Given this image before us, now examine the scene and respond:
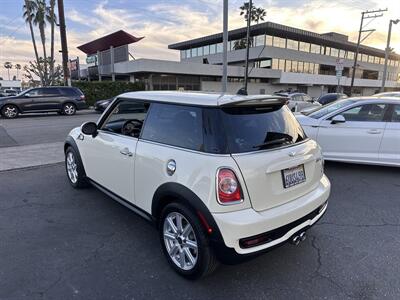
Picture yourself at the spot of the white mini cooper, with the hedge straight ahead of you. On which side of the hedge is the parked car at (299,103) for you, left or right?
right

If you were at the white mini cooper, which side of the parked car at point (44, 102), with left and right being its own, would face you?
left

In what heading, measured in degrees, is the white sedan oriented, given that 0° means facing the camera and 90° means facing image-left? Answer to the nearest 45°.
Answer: approximately 90°

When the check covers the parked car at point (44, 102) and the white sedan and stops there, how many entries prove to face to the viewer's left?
2

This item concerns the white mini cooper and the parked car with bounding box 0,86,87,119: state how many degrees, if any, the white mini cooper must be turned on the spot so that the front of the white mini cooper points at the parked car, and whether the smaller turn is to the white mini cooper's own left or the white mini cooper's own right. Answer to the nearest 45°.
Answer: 0° — it already faces it

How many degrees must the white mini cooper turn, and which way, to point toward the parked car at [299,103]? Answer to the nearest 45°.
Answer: approximately 45° to its right

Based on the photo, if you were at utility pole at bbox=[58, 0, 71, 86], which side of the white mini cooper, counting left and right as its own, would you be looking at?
front

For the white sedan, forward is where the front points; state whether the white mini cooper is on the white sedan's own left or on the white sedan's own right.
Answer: on the white sedan's own left

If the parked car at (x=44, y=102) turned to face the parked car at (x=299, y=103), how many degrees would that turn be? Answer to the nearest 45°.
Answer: approximately 180°

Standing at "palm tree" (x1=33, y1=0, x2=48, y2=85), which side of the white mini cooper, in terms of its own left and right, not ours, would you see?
front

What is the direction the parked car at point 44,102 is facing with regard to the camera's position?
facing to the left of the viewer

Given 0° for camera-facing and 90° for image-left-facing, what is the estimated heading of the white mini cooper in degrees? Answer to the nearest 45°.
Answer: approximately 135°

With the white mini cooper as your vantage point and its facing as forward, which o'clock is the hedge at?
The hedge is roughly at 1 o'clock from the white mini cooper.
